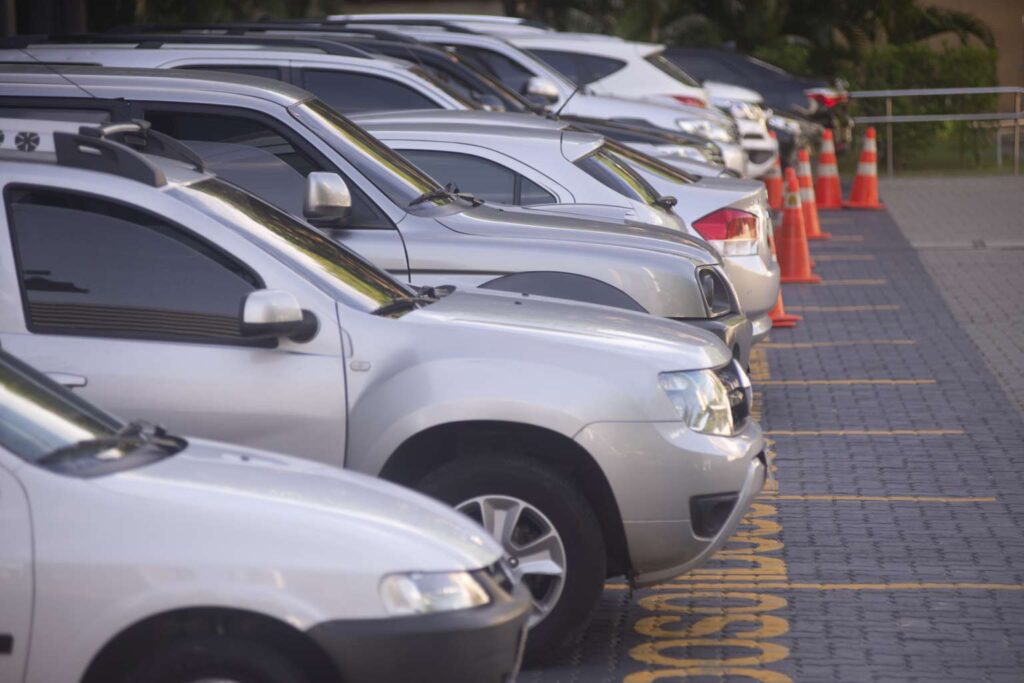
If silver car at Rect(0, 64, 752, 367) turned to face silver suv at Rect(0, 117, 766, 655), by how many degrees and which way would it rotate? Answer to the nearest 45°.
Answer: approximately 90° to its right

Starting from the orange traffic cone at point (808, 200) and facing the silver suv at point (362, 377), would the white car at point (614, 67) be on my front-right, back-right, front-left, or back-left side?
back-right

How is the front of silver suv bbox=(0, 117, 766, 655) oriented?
to the viewer's right

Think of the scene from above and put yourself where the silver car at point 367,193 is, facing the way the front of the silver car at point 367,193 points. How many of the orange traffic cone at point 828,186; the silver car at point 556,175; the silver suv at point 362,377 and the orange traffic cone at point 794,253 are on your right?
1

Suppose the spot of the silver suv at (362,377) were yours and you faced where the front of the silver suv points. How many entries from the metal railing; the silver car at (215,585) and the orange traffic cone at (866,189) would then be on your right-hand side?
1

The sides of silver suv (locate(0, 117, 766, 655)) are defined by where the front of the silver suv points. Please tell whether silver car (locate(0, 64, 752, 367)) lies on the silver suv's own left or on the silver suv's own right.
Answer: on the silver suv's own left

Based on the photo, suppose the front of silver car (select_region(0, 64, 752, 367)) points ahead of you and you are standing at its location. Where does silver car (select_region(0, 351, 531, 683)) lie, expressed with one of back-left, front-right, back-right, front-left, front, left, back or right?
right

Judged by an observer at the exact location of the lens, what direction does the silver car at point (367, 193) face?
facing to the right of the viewer

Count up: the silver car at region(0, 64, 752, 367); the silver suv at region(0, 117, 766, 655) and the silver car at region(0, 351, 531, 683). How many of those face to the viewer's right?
3

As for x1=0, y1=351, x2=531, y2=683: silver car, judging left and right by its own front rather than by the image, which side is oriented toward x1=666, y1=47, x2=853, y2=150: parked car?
left

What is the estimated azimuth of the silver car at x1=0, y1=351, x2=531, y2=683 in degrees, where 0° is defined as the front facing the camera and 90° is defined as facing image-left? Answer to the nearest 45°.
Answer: approximately 270°
